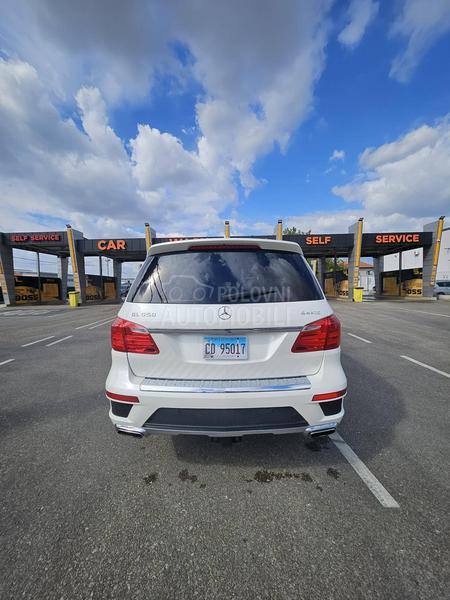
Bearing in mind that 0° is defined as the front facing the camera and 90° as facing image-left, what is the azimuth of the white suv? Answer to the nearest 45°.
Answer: approximately 180°

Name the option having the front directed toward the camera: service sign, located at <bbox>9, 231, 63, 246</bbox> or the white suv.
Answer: the service sign

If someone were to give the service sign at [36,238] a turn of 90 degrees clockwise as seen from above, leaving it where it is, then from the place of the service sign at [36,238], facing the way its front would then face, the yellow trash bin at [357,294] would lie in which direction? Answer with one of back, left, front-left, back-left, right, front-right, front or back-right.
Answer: back-left

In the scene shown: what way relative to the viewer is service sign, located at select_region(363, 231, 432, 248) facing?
toward the camera

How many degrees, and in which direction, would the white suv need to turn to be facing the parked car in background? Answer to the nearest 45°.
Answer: approximately 45° to its right

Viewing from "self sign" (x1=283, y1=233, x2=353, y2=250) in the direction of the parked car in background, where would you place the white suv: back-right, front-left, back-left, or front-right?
back-right

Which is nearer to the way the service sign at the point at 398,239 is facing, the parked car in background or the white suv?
the white suv

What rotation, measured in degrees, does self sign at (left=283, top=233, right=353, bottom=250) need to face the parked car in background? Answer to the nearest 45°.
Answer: approximately 135° to its left

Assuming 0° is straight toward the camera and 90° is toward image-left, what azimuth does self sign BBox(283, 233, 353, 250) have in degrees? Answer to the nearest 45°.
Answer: approximately 0°

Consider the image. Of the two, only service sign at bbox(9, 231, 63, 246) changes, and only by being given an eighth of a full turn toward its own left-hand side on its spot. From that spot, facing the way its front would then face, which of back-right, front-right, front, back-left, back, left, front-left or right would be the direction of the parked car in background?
front

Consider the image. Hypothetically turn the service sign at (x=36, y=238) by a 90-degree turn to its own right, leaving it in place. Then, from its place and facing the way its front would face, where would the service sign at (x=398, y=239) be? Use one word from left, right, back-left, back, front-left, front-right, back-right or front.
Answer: back-left

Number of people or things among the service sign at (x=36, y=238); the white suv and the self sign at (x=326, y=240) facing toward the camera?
2

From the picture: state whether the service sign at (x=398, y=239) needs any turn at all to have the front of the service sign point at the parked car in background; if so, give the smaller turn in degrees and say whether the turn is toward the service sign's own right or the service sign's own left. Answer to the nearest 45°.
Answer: approximately 135° to the service sign's own left

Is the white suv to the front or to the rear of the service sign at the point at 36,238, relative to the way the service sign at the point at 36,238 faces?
to the front

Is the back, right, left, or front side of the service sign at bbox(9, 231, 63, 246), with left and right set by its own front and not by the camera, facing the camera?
front

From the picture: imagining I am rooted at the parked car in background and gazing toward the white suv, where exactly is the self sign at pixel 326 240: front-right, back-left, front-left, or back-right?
front-right
